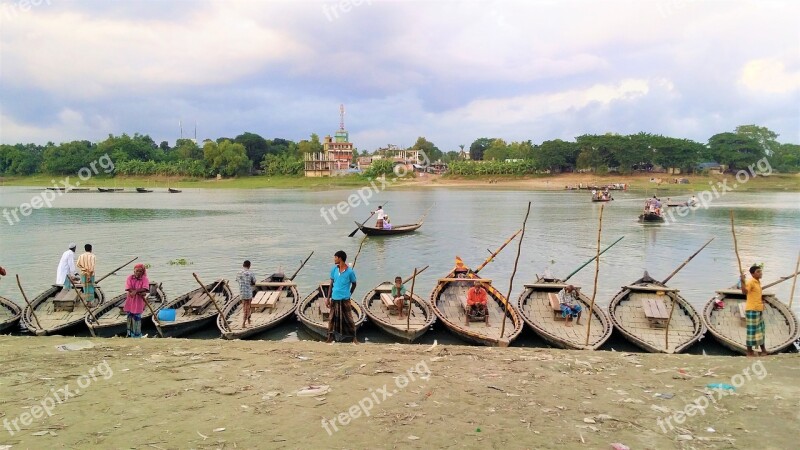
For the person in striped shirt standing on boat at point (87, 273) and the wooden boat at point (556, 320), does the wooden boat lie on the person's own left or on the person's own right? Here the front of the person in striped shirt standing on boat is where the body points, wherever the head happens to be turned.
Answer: on the person's own right

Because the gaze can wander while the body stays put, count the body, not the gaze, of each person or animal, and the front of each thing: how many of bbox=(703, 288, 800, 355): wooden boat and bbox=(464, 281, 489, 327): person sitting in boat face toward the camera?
2

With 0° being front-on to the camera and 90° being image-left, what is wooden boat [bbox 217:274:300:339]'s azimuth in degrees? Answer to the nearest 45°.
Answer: approximately 45°

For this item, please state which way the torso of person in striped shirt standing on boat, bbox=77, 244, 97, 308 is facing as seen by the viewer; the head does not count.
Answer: away from the camera

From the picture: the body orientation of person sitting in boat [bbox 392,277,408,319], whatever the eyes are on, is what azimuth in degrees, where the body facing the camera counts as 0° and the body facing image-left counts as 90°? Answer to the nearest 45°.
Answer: approximately 0°

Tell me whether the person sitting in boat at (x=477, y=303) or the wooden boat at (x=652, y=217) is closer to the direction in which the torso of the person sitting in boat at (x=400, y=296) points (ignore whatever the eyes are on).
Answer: the person sitting in boat

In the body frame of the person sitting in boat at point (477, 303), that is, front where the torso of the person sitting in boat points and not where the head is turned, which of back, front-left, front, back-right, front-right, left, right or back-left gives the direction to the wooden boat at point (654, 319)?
left

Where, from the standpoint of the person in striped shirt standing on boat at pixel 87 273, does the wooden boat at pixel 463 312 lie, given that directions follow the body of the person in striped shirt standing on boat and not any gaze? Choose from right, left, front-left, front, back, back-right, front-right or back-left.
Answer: back-right

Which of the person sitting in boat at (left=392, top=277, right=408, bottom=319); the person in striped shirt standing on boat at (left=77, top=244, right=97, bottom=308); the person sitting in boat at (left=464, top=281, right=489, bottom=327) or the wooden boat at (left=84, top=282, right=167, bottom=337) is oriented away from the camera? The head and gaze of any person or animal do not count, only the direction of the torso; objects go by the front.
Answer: the person in striped shirt standing on boat

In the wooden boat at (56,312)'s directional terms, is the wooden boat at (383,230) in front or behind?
behind

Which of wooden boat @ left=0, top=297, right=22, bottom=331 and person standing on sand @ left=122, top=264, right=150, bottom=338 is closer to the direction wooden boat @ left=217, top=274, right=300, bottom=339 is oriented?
the person standing on sand

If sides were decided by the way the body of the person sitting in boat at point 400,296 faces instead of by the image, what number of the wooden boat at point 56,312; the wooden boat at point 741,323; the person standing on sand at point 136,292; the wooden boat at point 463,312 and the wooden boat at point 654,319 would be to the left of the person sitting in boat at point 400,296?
3
